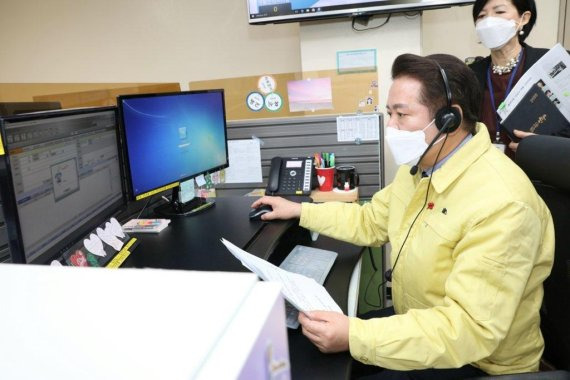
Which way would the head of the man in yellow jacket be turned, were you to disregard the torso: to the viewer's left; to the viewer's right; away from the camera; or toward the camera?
to the viewer's left

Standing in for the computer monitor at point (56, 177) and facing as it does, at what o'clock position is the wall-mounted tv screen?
The wall-mounted tv screen is roughly at 9 o'clock from the computer monitor.

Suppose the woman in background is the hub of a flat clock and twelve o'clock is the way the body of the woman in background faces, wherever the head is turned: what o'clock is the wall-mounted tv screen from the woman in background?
The wall-mounted tv screen is roughly at 2 o'clock from the woman in background.

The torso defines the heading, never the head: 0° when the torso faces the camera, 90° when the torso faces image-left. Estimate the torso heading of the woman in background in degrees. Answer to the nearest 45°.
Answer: approximately 45°

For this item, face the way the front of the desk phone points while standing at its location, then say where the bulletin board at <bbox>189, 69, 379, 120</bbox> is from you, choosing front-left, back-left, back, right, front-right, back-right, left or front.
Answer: back

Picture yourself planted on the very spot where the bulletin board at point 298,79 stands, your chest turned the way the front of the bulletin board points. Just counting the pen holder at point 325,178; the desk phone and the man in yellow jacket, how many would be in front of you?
3

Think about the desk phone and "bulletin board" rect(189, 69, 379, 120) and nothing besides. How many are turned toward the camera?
2

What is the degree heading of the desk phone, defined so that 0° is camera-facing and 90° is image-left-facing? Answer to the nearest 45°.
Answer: approximately 0°

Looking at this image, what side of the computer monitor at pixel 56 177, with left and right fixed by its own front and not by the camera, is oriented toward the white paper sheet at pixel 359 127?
left
